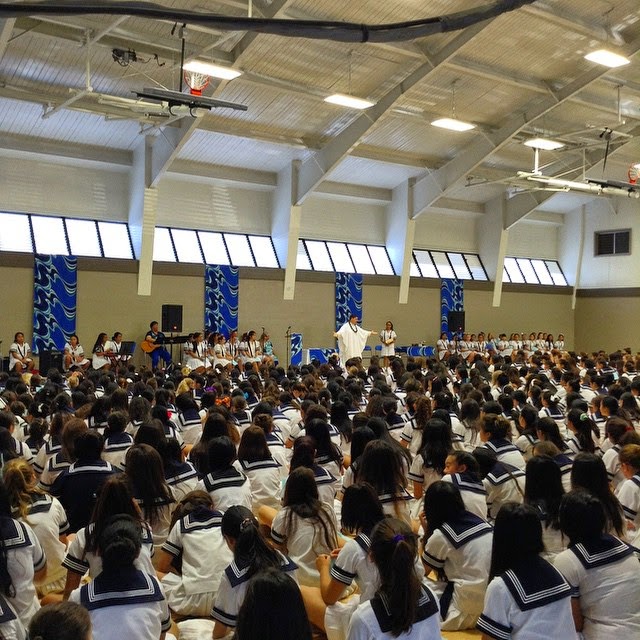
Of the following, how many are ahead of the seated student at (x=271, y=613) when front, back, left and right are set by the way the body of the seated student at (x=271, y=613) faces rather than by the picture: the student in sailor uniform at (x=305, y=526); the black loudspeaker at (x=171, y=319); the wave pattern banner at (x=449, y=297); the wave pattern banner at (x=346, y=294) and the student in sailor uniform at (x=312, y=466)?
5

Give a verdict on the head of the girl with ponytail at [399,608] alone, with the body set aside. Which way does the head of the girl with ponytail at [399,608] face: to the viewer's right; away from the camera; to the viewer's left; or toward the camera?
away from the camera

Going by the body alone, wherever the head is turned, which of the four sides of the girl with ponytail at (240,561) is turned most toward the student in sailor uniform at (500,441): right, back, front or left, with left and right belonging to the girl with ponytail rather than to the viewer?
right

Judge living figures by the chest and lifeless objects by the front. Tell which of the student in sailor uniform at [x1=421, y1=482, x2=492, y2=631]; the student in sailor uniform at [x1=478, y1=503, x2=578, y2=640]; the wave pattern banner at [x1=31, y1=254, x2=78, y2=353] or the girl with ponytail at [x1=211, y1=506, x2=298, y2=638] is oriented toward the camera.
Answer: the wave pattern banner

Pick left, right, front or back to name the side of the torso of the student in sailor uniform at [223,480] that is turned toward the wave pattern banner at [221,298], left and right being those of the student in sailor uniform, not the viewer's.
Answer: front

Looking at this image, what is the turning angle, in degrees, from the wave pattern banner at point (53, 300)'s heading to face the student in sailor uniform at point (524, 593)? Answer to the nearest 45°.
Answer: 0° — it already faces them

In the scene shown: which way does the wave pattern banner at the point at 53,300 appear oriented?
toward the camera

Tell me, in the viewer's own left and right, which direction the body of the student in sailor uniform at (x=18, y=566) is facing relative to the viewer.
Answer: facing away from the viewer

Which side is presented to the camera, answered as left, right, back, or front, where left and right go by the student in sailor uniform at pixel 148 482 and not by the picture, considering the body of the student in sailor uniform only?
back

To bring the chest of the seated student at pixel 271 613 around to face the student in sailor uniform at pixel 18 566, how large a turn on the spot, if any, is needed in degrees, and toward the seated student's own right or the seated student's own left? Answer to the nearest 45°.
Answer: approximately 45° to the seated student's own left

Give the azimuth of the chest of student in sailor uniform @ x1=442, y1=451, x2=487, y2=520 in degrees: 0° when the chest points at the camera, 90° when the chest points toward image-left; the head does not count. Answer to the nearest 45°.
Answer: approximately 135°

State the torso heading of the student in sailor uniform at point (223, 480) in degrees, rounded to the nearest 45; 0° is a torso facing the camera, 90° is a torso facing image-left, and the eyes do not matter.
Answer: approximately 180°

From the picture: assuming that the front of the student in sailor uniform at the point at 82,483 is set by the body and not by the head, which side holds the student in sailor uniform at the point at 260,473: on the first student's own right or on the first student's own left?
on the first student's own right

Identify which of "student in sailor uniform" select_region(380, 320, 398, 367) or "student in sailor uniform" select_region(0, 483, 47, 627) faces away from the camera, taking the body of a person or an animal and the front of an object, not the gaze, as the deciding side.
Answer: "student in sailor uniform" select_region(0, 483, 47, 627)

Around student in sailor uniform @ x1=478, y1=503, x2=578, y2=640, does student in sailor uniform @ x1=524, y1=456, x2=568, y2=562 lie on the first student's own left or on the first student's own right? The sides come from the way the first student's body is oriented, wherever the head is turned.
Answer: on the first student's own right

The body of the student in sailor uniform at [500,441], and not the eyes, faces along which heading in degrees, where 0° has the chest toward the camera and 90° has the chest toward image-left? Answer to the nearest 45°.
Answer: approximately 135°

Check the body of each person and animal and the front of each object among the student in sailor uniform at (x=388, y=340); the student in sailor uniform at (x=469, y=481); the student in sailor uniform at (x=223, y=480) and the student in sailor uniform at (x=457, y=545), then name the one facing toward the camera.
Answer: the student in sailor uniform at (x=388, y=340)

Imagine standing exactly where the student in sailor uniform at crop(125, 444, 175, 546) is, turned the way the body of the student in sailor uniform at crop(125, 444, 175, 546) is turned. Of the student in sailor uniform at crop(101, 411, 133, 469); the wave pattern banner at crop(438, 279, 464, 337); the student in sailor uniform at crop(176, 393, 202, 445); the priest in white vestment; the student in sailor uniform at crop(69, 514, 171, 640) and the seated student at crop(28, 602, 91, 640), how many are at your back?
2

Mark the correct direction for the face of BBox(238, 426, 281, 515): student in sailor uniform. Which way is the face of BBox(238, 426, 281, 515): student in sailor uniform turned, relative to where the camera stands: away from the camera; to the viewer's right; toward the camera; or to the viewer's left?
away from the camera

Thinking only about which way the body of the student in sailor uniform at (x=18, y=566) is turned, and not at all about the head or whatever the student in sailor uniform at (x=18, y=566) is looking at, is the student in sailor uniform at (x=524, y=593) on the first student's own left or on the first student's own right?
on the first student's own right
